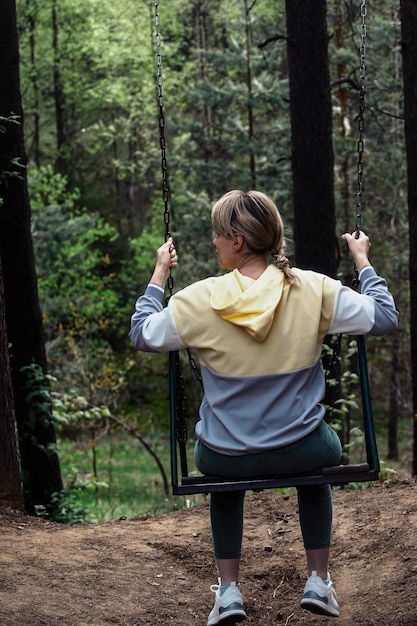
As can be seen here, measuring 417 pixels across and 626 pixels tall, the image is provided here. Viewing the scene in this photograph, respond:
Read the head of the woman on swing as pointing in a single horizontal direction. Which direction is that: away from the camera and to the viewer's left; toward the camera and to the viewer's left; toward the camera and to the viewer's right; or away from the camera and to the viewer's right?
away from the camera and to the viewer's left

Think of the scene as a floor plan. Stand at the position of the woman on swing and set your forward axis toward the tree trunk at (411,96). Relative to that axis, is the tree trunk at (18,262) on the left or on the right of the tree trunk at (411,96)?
left

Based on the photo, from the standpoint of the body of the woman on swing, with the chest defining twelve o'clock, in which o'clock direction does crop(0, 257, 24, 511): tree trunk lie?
The tree trunk is roughly at 11 o'clock from the woman on swing.

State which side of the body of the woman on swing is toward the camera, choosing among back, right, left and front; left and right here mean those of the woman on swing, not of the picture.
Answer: back

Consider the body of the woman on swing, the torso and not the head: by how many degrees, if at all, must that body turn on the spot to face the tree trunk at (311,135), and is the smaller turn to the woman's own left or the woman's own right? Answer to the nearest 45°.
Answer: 0° — they already face it

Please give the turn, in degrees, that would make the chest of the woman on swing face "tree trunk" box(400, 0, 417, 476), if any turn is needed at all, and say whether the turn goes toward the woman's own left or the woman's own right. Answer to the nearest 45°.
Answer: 0° — they already face it
